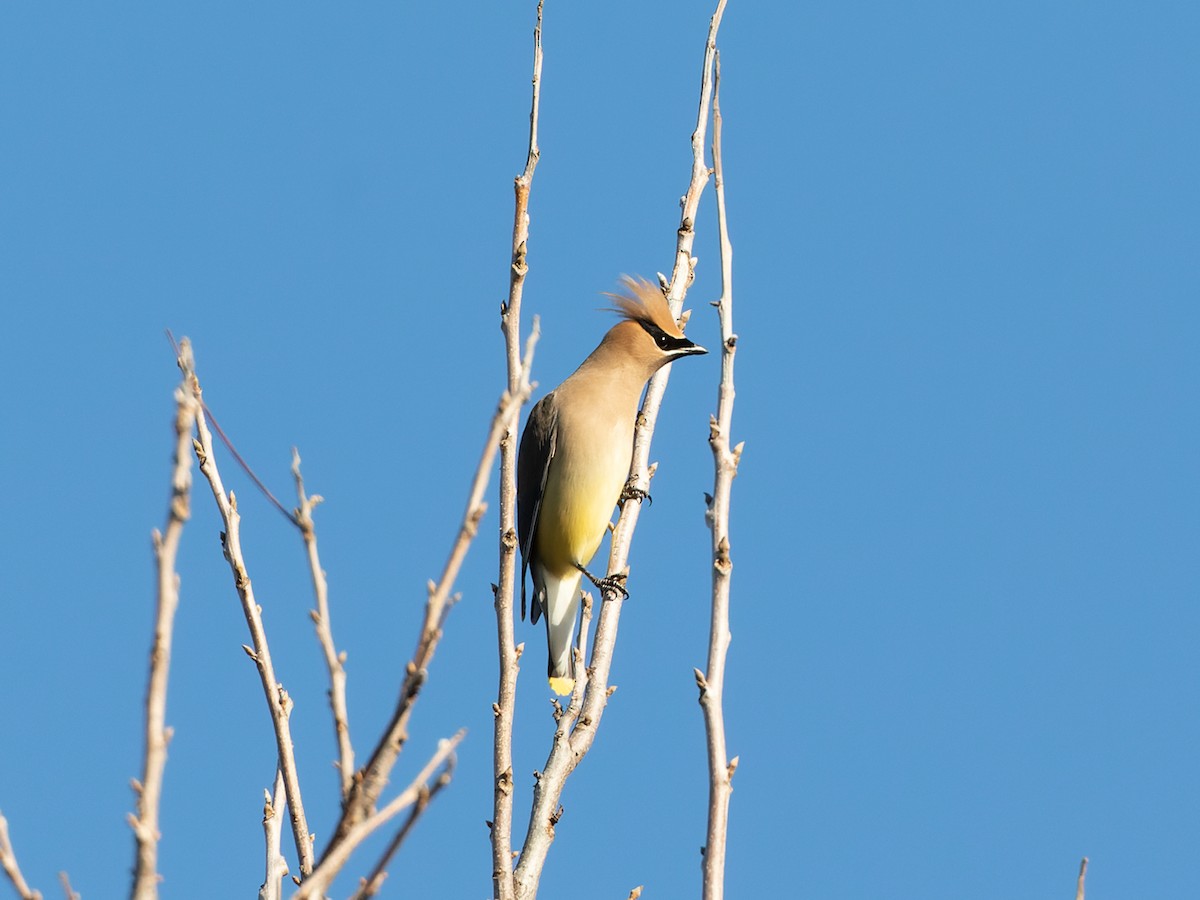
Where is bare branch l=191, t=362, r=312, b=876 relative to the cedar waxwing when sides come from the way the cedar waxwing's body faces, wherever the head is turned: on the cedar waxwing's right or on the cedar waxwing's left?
on the cedar waxwing's right

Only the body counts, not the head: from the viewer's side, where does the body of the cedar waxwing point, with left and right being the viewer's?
facing the viewer and to the right of the viewer

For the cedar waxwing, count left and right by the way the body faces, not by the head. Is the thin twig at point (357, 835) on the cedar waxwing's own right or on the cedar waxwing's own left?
on the cedar waxwing's own right

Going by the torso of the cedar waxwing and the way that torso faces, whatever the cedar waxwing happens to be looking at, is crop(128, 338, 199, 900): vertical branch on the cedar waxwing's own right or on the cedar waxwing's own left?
on the cedar waxwing's own right
